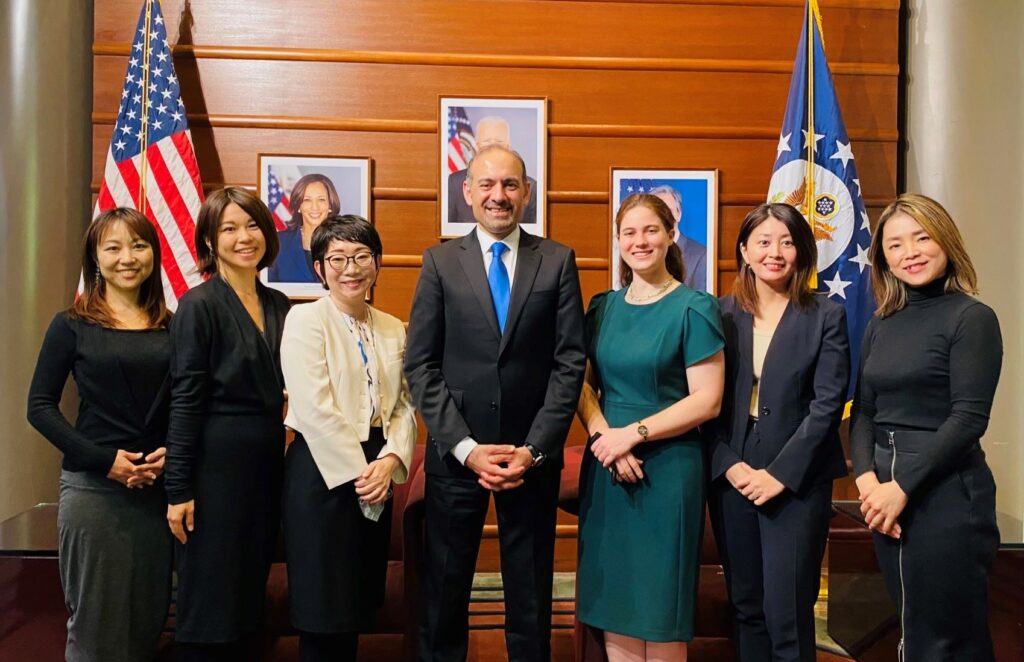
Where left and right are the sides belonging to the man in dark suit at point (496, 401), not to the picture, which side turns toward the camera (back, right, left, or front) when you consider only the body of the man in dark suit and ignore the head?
front

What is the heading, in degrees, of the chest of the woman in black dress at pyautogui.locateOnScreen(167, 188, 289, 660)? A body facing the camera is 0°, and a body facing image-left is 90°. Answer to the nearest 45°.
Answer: approximately 315°

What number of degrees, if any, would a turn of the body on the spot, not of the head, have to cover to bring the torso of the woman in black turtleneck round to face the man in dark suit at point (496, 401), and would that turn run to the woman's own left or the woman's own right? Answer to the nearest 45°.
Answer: approximately 45° to the woman's own right

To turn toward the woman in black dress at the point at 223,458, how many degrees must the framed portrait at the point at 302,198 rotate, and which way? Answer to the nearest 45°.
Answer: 0° — it already faces them

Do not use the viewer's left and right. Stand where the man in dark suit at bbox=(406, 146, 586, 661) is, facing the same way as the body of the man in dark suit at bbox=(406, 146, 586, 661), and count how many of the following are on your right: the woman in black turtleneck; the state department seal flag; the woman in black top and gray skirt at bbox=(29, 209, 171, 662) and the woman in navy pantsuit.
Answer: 1

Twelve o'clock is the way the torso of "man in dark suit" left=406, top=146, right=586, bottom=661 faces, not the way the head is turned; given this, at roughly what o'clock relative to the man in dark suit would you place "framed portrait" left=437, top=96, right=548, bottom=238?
The framed portrait is roughly at 6 o'clock from the man in dark suit.

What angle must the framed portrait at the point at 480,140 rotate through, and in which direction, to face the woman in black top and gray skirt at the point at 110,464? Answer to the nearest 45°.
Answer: approximately 45° to its right

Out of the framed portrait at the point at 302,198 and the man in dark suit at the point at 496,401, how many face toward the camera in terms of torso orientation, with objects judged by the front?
2

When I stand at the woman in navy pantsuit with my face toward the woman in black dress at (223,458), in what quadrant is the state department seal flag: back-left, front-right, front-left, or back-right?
back-right

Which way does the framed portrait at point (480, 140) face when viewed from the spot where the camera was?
facing the viewer
